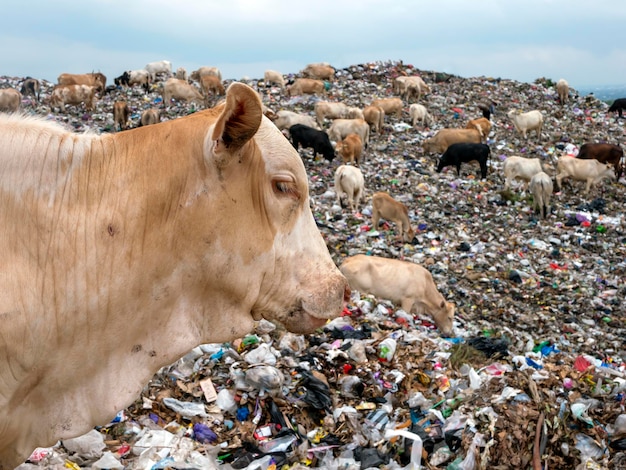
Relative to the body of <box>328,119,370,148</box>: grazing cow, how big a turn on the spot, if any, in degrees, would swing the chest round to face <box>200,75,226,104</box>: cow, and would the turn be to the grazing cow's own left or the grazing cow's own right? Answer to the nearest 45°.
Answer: approximately 45° to the grazing cow's own right

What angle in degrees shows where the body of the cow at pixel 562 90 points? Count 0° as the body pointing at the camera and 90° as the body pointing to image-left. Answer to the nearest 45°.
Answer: approximately 180°

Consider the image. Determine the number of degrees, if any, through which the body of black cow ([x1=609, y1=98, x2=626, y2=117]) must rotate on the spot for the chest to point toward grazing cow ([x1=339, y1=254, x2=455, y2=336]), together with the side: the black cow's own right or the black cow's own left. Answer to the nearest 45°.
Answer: approximately 90° to the black cow's own left

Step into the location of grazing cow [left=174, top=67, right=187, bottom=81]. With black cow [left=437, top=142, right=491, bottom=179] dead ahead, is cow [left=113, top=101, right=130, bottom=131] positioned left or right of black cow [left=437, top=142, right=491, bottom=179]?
right

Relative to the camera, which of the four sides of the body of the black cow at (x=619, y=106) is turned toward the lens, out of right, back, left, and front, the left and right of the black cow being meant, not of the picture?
left

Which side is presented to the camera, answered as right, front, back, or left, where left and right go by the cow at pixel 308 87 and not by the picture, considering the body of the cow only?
left

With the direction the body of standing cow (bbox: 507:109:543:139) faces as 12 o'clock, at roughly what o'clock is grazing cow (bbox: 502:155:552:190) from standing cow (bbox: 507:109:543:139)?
grazing cow (bbox: 502:155:552:190) is roughly at 9 o'clock from standing cow (bbox: 507:109:543:139).

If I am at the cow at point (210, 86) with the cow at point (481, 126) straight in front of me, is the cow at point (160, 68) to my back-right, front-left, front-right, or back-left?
back-left

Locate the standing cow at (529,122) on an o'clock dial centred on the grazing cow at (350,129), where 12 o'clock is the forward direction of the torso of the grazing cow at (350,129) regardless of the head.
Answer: the standing cow at (529,122) is roughly at 5 o'clock from the grazing cow at (350,129).

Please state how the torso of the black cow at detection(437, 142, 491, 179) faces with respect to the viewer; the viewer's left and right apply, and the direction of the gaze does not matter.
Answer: facing to the left of the viewer

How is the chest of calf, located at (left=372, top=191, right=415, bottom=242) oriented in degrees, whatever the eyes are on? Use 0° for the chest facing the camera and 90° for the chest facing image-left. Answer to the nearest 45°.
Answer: approximately 315°

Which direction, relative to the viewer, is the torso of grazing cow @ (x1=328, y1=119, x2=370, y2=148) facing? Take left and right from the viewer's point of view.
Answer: facing to the left of the viewer
